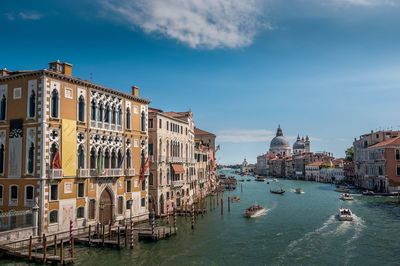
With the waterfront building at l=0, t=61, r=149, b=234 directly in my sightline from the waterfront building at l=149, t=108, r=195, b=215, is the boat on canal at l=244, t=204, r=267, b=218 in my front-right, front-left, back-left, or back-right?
back-left

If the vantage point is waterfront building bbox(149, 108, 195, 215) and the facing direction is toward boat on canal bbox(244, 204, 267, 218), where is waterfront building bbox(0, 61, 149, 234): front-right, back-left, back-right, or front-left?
back-right

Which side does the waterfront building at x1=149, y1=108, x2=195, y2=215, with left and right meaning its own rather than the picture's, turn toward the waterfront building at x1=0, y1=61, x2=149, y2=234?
right

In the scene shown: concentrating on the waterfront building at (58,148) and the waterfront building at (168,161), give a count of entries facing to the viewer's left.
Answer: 0

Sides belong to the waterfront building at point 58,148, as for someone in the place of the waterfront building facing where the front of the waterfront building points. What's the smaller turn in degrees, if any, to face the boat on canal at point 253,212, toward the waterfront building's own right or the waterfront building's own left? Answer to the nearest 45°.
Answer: approximately 90° to the waterfront building's own left

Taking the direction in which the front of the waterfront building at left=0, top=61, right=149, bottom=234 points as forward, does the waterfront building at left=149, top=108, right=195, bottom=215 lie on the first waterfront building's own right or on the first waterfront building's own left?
on the first waterfront building's own left

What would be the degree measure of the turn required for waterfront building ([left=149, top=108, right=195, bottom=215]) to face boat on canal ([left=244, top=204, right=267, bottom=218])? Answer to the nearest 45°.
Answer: approximately 45° to its left

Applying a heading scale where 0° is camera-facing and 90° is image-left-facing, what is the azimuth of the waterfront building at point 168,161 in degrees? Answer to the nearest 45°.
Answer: approximately 315°
